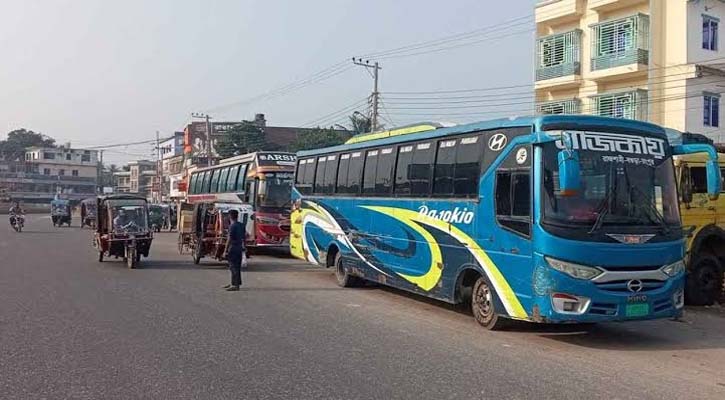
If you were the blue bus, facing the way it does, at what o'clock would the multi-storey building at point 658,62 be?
The multi-storey building is roughly at 8 o'clock from the blue bus.

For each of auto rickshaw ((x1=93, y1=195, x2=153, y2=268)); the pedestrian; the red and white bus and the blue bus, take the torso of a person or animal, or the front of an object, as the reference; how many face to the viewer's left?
1

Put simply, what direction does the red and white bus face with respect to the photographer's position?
facing the viewer and to the right of the viewer

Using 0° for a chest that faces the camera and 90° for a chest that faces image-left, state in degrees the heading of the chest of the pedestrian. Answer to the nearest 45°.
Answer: approximately 90°

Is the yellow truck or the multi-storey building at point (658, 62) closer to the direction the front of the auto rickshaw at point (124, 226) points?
the yellow truck
